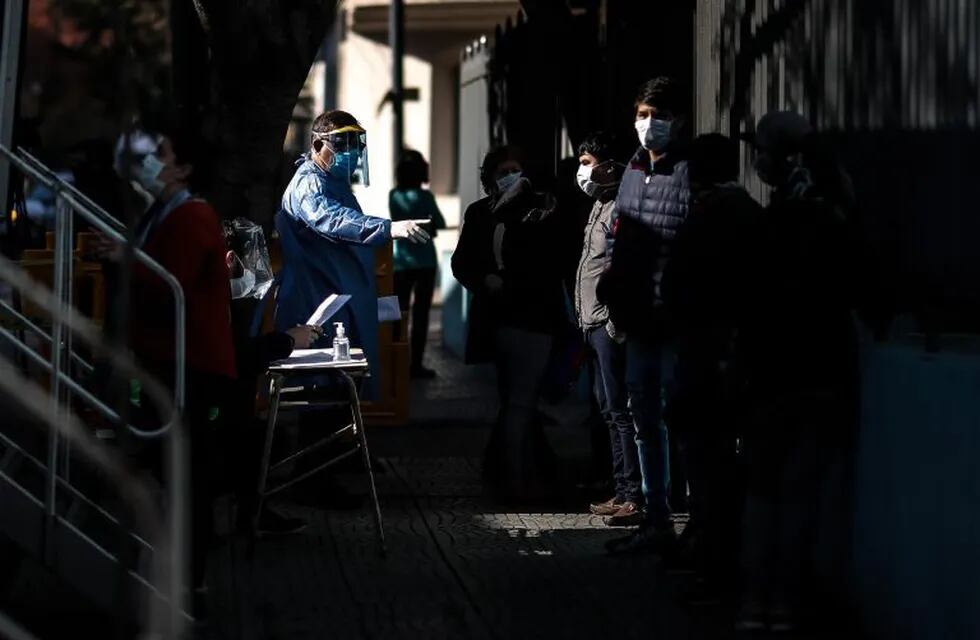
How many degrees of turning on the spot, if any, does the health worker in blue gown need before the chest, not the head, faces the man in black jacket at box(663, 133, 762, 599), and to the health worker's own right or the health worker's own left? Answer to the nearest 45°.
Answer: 0° — they already face them

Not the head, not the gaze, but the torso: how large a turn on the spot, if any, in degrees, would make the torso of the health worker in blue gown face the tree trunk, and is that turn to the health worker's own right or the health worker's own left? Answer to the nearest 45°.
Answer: approximately 135° to the health worker's own left

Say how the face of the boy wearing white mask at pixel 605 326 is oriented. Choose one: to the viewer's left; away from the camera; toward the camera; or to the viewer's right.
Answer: to the viewer's left

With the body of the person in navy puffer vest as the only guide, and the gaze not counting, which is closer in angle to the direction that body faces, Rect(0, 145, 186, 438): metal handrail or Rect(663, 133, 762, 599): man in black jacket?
the metal handrail

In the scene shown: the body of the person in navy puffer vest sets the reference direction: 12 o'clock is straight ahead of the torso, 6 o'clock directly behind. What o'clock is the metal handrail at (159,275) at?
The metal handrail is roughly at 12 o'clock from the person in navy puffer vest.

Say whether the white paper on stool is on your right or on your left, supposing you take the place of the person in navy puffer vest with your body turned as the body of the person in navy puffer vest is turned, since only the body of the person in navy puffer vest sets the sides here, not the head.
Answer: on your right

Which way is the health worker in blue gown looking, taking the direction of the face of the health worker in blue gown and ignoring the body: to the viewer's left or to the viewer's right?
to the viewer's right

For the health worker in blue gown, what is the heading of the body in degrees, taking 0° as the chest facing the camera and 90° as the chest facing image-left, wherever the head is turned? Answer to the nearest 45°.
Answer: approximately 315°

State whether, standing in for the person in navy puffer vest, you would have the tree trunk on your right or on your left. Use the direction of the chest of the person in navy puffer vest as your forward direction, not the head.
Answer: on your right

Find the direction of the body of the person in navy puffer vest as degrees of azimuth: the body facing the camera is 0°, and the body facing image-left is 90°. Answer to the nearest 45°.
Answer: approximately 45°
